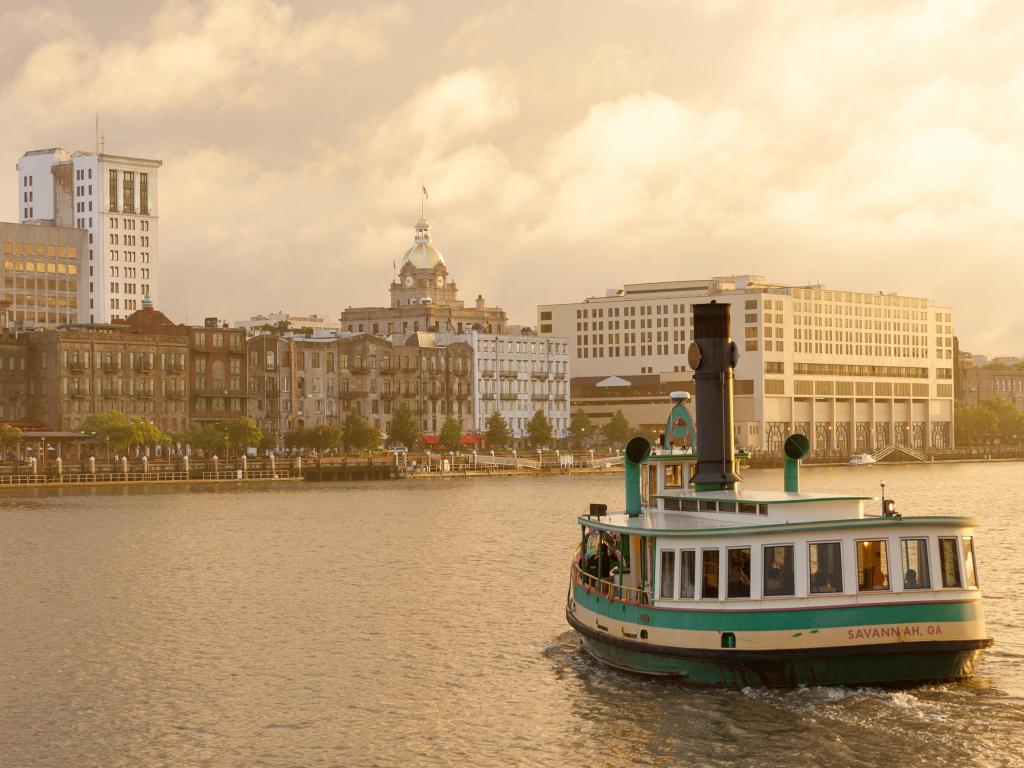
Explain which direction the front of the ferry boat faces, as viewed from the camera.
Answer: facing away from the viewer and to the left of the viewer
